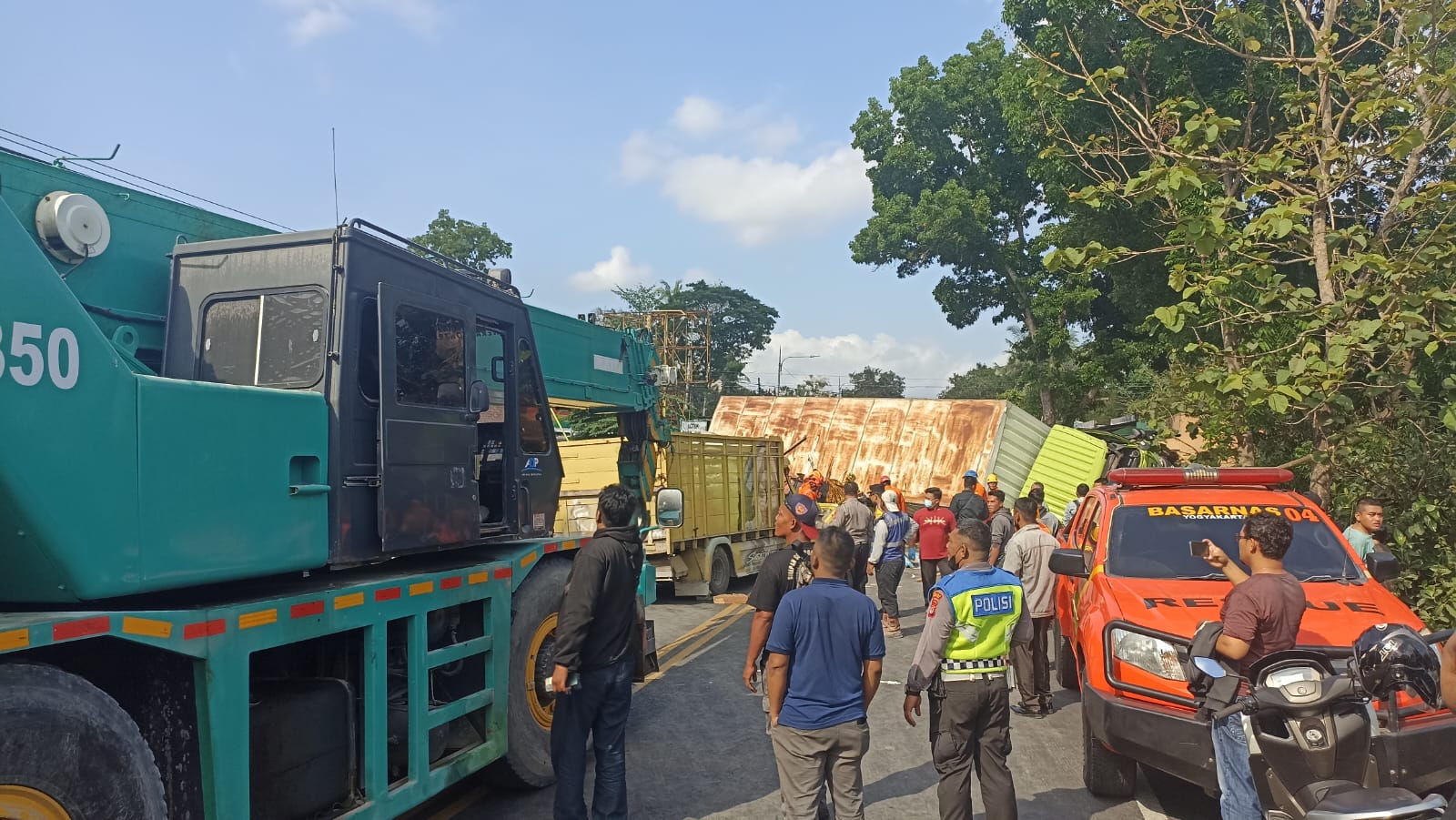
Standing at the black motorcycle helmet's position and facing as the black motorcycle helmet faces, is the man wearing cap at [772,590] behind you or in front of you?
behind

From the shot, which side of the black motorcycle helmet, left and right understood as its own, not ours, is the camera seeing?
right

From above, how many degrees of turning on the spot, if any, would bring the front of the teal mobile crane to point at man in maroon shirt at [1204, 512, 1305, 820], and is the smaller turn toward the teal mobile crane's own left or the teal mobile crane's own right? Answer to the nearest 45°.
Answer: approximately 90° to the teal mobile crane's own right

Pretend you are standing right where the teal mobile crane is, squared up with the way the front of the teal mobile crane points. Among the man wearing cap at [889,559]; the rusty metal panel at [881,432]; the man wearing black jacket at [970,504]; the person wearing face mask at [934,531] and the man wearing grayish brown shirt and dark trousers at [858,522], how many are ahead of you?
5

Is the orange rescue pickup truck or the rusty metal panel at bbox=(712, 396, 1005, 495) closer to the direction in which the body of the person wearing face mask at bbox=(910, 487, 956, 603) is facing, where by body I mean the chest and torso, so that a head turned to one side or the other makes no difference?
the orange rescue pickup truck

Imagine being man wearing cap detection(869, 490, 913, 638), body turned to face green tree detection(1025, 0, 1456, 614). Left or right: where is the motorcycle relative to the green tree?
right

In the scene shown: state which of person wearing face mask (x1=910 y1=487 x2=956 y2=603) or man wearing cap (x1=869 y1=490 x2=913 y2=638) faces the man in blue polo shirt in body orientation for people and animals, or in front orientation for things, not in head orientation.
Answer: the person wearing face mask
